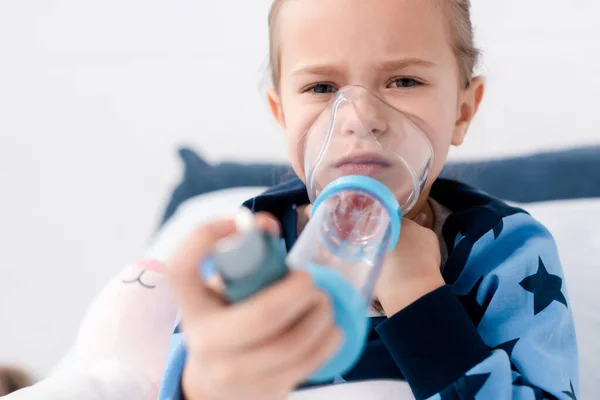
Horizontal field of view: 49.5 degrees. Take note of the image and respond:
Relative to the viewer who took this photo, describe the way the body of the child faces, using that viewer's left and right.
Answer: facing the viewer

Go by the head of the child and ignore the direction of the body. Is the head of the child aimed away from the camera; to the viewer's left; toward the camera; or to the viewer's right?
toward the camera

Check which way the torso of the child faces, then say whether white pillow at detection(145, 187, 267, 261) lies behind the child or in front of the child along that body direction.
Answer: behind
